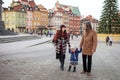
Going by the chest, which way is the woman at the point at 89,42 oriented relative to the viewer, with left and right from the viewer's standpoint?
facing the viewer and to the left of the viewer

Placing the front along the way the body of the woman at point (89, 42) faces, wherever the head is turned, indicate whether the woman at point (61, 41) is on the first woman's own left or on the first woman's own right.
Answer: on the first woman's own right
